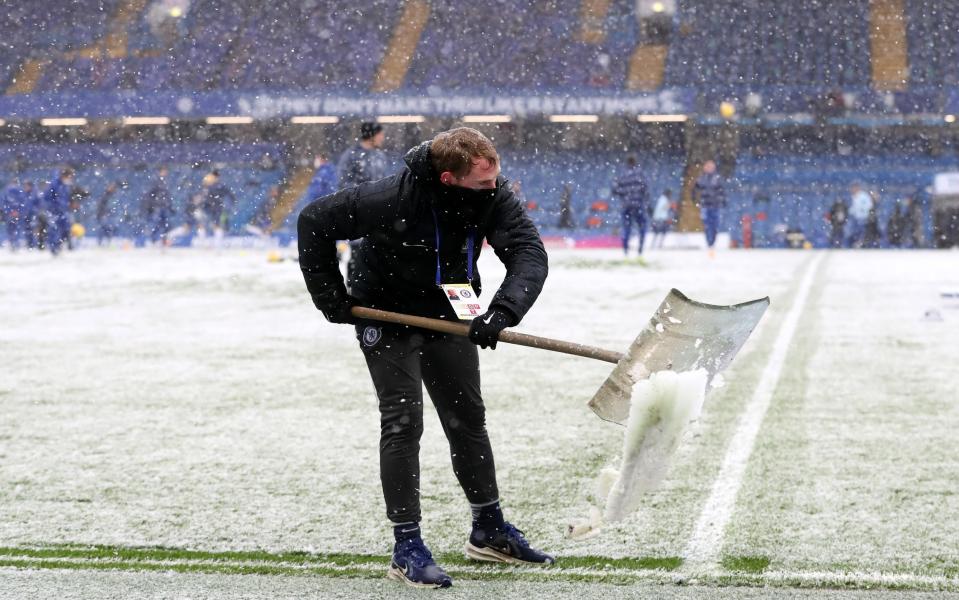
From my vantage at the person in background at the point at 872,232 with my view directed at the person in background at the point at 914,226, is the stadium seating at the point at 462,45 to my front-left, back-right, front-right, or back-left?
back-left

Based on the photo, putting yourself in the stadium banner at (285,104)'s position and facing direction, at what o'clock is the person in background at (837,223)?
The person in background is roughly at 10 o'clock from the stadium banner.

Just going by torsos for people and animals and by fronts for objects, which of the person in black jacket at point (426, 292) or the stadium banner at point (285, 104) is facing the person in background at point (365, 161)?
the stadium banner

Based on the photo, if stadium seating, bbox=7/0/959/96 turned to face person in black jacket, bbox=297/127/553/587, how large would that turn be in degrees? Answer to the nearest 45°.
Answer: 0° — it already faces them

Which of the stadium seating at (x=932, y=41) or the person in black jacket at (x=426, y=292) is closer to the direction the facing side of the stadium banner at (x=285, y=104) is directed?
the person in black jacket

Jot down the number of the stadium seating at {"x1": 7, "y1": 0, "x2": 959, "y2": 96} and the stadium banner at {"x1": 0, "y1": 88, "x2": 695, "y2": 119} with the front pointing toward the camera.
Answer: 2

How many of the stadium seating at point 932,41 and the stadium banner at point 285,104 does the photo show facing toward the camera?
2

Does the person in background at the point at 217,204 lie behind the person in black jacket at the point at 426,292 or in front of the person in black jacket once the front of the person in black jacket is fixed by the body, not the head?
behind

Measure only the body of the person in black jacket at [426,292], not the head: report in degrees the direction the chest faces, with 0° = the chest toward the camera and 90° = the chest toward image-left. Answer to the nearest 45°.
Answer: approximately 315°

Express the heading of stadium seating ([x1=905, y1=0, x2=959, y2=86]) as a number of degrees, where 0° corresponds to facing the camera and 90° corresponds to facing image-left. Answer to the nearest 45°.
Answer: approximately 0°
